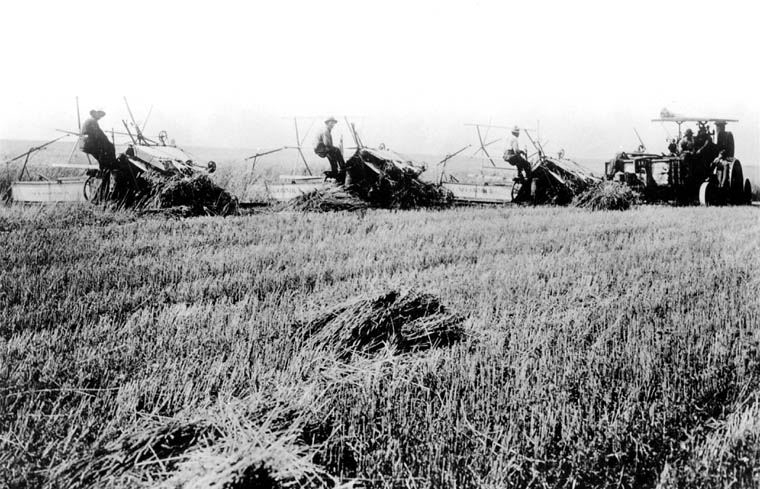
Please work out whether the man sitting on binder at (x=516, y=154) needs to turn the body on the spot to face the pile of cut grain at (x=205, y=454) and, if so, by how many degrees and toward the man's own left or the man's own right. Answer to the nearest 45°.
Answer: approximately 90° to the man's own right

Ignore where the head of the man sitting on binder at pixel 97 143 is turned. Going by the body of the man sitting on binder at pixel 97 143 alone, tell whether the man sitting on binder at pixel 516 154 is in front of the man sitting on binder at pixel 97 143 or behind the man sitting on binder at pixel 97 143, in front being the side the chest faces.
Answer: in front

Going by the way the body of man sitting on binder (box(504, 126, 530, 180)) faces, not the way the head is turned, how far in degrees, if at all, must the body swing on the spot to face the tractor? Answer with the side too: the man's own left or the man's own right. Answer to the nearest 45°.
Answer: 0° — they already face it

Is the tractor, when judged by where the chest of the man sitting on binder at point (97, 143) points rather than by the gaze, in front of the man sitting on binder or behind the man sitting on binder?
in front

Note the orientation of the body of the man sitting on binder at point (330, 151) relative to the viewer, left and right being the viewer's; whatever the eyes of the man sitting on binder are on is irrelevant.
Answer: facing to the right of the viewer

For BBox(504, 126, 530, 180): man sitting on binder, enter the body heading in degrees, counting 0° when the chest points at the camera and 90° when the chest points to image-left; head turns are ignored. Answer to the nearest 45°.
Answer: approximately 270°

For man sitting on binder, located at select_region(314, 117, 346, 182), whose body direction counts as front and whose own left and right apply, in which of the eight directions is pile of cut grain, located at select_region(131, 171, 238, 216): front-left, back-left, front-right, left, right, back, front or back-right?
back-right

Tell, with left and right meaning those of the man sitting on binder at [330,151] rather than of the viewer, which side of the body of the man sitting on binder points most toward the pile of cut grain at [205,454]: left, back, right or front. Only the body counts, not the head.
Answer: right

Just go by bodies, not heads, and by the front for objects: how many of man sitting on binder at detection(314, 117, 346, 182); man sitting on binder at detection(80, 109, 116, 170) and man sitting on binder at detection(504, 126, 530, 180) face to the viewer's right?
3

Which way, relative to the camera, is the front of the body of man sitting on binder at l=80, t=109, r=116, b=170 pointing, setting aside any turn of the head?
to the viewer's right

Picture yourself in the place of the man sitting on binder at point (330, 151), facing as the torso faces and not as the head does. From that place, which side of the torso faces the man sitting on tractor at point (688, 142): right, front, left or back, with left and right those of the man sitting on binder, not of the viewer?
front

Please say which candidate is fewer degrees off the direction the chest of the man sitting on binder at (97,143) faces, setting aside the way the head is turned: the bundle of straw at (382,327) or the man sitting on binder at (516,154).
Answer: the man sitting on binder

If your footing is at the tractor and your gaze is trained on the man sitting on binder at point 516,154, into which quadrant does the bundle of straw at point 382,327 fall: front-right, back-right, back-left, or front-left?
front-left

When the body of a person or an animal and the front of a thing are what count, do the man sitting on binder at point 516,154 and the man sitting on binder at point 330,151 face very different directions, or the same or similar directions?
same or similar directions

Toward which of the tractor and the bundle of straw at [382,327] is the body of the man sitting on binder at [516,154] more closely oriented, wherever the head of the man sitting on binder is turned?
the tractor
